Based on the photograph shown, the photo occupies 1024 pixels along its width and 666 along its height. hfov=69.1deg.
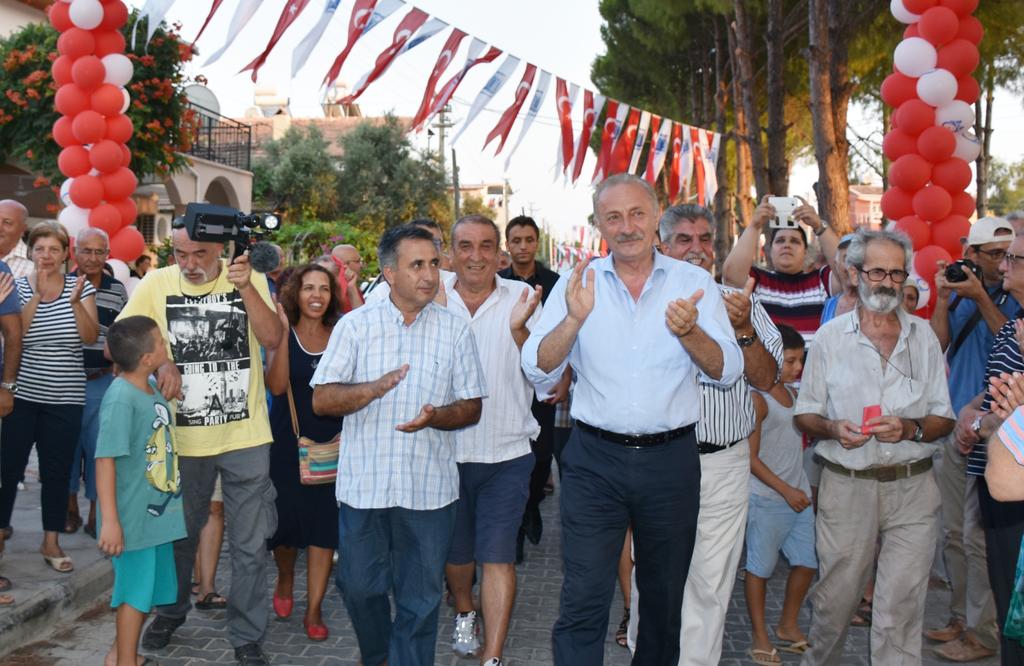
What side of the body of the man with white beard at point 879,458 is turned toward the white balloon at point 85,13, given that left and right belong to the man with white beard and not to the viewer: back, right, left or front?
right

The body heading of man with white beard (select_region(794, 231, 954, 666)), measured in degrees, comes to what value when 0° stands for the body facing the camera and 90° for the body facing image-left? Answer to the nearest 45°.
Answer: approximately 0°

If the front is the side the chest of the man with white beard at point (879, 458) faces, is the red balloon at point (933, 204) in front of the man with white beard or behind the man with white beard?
behind

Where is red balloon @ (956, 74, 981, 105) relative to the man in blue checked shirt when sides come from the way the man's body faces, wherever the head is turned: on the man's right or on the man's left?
on the man's left

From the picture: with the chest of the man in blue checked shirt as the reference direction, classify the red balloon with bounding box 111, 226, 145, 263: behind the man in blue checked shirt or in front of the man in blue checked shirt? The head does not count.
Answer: behind

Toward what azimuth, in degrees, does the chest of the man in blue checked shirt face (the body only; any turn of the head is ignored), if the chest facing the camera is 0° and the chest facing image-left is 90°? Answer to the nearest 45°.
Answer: approximately 0°

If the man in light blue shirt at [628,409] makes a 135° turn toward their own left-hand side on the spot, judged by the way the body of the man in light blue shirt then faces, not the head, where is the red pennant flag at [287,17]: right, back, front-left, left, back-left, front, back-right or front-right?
left

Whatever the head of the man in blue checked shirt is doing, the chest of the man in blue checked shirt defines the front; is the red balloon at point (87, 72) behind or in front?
behind

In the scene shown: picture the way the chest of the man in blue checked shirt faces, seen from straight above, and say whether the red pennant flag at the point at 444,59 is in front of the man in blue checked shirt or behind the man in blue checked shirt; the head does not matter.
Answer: behind

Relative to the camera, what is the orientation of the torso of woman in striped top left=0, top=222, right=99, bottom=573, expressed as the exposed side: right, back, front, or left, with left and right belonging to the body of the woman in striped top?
front

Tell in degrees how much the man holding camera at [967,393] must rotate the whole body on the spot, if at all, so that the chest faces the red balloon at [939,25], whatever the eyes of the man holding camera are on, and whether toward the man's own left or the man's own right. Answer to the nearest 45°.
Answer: approximately 135° to the man's own right
